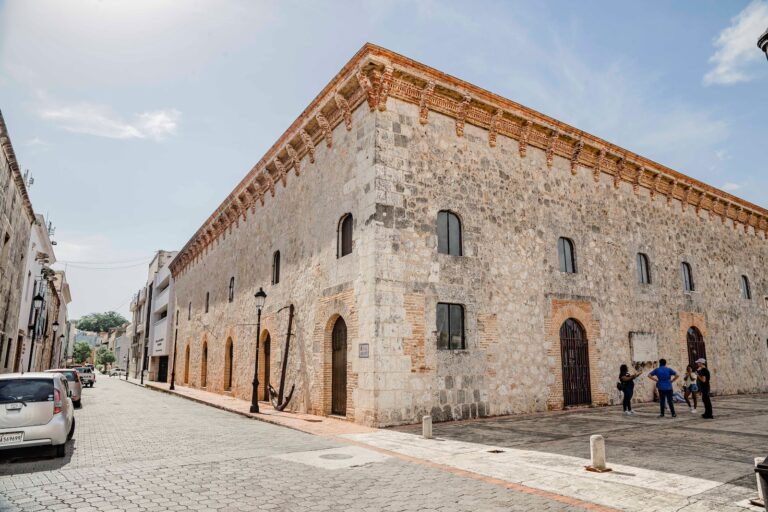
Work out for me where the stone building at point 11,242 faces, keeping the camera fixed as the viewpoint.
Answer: facing to the right of the viewer

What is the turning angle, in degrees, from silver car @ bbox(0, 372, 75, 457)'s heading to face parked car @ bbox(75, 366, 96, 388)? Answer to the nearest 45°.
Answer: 0° — it already faces it

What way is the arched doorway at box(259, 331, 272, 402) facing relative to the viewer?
to the viewer's left

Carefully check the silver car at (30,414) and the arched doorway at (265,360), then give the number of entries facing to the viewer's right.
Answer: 0

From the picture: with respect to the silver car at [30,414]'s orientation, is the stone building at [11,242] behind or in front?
in front

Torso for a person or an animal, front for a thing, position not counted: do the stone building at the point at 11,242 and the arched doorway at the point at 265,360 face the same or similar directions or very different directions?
very different directions

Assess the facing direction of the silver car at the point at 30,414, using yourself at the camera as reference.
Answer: facing away from the viewer

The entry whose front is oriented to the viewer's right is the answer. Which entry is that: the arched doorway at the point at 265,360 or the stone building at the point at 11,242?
the stone building
